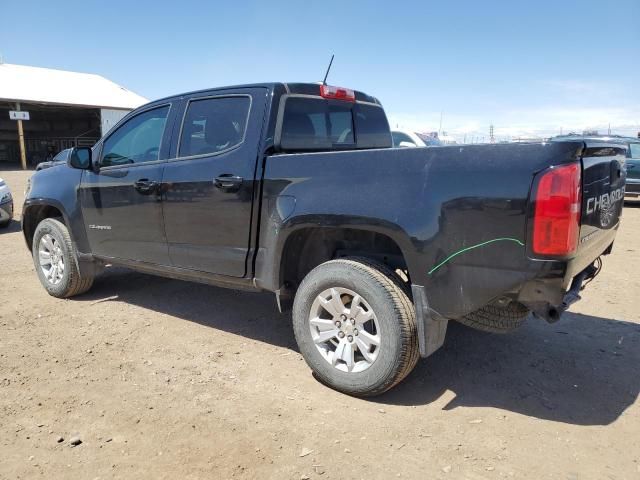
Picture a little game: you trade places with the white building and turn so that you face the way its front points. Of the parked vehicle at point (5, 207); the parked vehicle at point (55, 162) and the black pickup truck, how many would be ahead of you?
3

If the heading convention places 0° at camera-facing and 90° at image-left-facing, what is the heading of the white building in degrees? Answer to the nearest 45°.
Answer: approximately 0°

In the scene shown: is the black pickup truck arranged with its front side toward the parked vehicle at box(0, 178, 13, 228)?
yes

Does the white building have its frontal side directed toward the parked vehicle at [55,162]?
yes

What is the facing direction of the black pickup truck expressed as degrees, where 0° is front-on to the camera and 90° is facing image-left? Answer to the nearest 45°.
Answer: approximately 135°

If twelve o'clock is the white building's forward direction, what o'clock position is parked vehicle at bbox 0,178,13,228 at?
The parked vehicle is roughly at 12 o'clock from the white building.

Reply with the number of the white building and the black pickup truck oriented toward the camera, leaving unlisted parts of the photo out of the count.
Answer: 1

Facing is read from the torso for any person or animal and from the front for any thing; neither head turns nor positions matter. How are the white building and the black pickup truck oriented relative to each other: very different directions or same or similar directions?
very different directions

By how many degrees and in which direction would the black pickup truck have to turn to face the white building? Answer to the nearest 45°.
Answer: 0° — it already faces it
